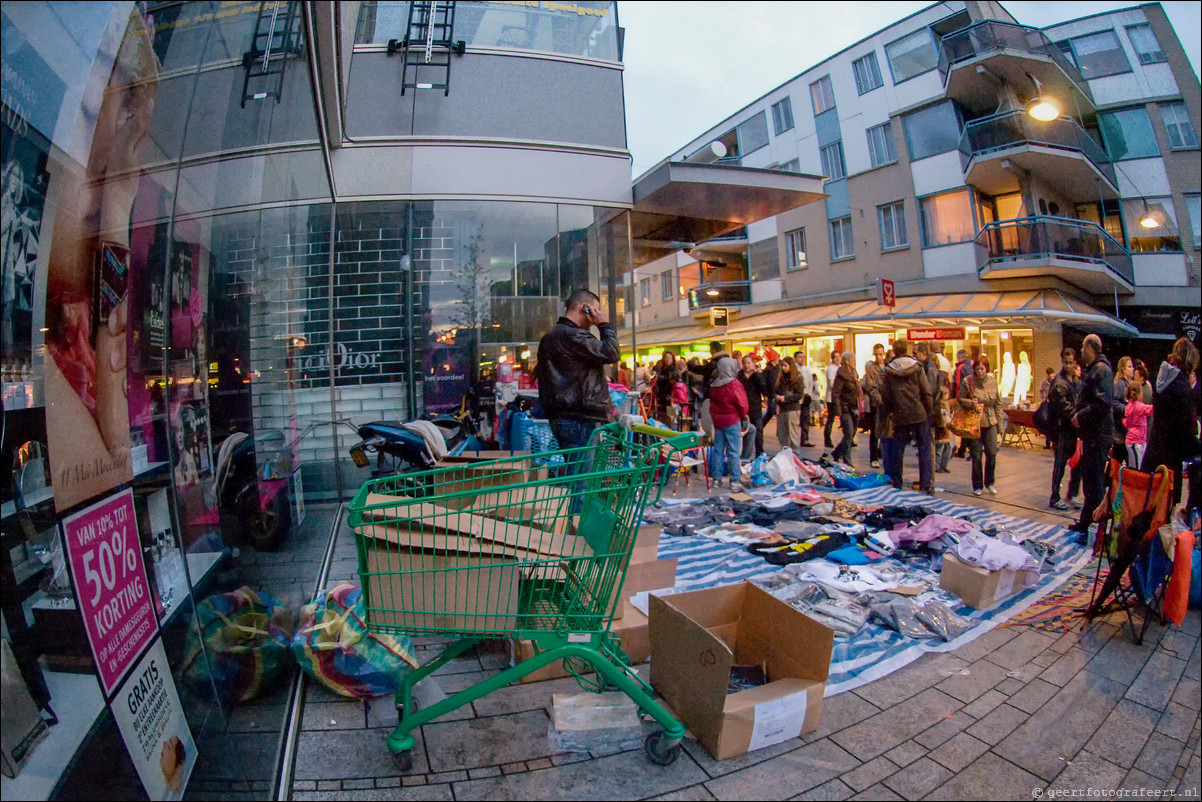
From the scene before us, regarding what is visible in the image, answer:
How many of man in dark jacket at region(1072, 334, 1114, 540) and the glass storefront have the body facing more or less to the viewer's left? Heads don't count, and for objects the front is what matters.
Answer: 1

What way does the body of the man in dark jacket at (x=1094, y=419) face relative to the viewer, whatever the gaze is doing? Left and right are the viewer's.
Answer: facing to the left of the viewer

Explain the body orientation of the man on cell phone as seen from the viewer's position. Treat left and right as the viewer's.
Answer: facing away from the viewer and to the right of the viewer

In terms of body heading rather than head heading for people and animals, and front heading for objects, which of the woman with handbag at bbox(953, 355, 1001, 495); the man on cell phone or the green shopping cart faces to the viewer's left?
the green shopping cart

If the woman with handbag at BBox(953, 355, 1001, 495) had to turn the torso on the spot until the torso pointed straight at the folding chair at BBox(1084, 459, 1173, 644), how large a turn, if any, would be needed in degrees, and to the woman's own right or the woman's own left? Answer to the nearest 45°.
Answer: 0° — they already face it

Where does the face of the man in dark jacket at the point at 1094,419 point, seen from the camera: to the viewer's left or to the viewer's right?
to the viewer's left

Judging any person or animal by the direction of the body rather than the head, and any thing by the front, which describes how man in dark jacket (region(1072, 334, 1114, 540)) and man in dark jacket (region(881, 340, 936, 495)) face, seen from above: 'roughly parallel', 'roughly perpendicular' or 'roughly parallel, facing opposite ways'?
roughly perpendicular

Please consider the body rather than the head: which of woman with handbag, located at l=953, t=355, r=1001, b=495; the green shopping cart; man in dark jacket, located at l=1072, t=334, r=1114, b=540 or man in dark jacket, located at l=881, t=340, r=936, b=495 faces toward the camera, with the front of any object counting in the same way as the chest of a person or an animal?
the woman with handbag

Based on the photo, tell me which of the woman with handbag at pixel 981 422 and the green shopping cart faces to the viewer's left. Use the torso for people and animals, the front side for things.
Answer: the green shopping cart

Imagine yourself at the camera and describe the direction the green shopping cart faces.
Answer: facing to the left of the viewer
